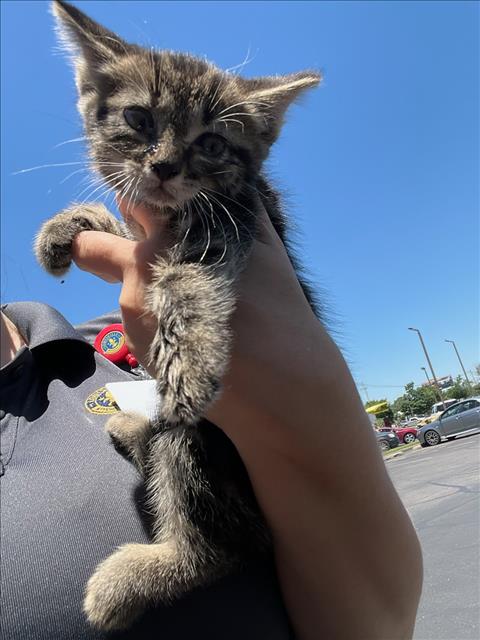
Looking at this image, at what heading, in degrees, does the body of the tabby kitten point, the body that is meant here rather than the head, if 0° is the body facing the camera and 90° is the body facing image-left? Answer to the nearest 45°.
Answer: approximately 45°

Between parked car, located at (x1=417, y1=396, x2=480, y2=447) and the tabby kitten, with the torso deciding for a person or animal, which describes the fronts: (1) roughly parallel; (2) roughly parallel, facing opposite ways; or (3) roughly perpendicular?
roughly perpendicular

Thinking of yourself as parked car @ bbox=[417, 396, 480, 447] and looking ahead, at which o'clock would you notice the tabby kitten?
The tabby kitten is roughly at 9 o'clock from the parked car.

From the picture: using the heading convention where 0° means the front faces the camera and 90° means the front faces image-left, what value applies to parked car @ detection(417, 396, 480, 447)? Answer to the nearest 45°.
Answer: approximately 90°

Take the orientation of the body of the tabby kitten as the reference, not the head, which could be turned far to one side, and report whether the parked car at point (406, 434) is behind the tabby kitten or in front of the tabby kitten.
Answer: behind

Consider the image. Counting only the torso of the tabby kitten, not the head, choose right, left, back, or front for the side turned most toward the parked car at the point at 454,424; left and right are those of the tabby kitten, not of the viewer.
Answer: back
